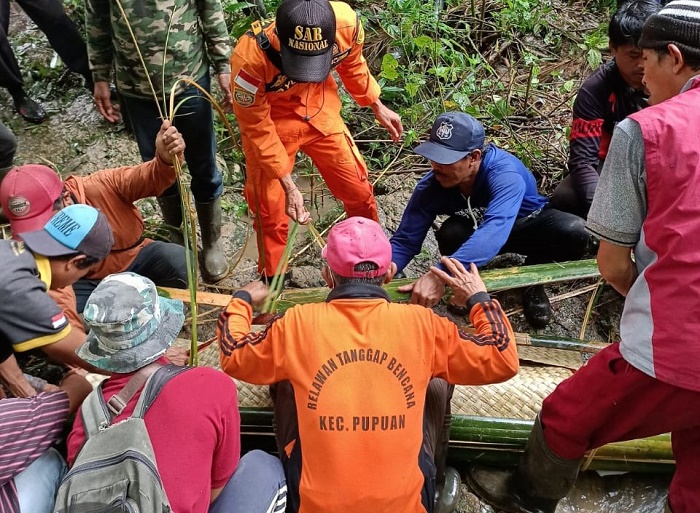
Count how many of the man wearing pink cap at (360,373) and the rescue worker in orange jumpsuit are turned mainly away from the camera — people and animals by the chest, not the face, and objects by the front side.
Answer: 1

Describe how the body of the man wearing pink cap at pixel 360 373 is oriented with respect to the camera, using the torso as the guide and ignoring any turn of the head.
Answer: away from the camera

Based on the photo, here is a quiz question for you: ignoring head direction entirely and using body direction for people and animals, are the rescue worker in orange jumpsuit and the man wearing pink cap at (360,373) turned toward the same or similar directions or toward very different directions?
very different directions

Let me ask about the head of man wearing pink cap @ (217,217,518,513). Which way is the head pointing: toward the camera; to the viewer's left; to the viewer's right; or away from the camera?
away from the camera

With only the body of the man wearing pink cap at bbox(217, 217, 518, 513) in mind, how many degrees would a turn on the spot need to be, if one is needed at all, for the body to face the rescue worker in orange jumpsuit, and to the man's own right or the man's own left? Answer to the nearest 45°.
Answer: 0° — they already face them

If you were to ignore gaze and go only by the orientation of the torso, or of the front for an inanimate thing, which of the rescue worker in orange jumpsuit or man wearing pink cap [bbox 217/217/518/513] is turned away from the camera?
the man wearing pink cap

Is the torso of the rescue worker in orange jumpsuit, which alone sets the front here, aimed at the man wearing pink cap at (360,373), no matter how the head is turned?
yes

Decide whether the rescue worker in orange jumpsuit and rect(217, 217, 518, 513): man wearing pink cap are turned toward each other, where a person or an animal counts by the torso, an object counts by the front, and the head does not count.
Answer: yes

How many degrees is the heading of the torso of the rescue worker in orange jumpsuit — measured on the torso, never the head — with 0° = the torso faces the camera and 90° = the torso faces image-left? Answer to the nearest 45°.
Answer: approximately 0°

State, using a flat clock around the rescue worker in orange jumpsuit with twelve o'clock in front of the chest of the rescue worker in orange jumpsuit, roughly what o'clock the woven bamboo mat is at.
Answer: The woven bamboo mat is roughly at 11 o'clock from the rescue worker in orange jumpsuit.
